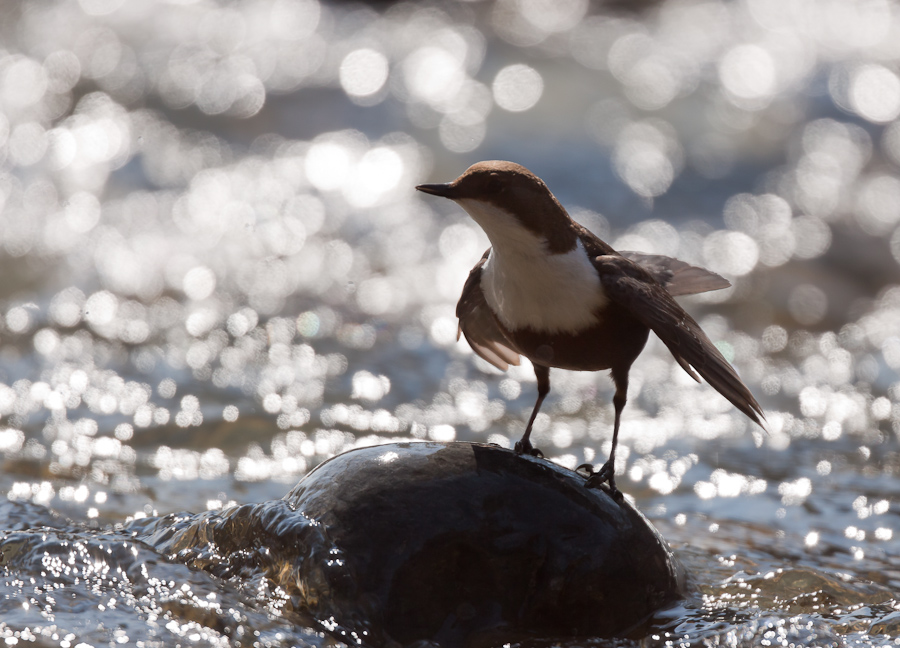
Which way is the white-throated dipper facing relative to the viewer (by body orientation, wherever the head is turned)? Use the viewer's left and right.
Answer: facing the viewer and to the left of the viewer
